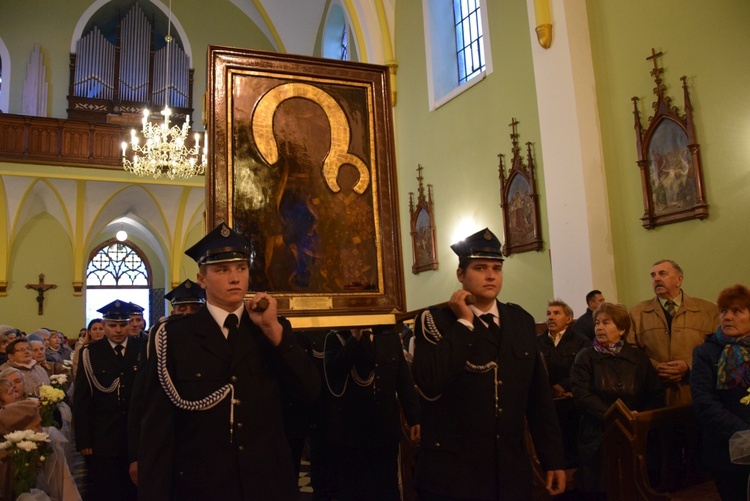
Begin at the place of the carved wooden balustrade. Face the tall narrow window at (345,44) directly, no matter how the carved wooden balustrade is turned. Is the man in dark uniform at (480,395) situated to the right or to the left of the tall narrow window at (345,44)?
right

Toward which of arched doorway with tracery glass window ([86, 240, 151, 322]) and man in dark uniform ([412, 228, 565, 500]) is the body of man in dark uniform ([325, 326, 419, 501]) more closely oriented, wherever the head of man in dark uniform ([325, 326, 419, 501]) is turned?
the man in dark uniform

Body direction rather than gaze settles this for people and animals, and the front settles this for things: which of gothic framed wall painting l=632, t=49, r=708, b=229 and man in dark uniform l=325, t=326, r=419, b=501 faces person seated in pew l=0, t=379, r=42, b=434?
the gothic framed wall painting

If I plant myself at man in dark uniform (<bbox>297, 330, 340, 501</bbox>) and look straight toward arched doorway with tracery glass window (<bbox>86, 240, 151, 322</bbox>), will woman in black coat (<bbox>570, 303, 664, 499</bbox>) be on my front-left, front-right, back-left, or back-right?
back-right

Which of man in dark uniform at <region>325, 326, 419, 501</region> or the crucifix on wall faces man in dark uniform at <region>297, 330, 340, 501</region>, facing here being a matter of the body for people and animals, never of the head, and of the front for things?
the crucifix on wall

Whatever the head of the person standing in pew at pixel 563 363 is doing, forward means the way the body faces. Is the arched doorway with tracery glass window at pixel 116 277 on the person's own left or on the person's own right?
on the person's own right

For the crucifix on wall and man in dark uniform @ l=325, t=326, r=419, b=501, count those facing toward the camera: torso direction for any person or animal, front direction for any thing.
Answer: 2

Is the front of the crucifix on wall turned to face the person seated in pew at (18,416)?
yes

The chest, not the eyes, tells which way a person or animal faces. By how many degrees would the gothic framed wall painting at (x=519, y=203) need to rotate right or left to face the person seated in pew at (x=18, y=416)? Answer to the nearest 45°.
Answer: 0° — it already faces them

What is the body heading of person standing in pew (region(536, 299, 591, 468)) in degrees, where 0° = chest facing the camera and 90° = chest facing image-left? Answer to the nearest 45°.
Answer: approximately 45°
